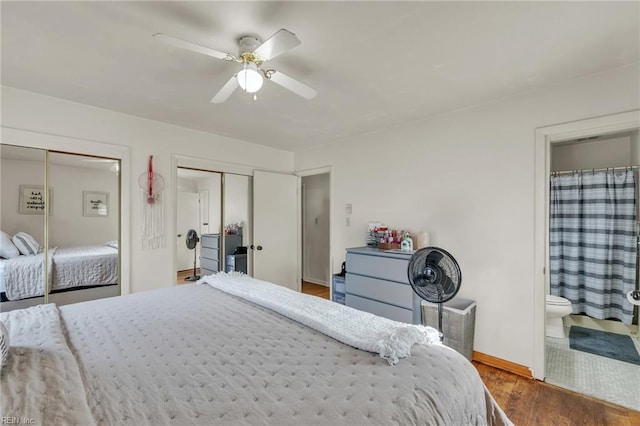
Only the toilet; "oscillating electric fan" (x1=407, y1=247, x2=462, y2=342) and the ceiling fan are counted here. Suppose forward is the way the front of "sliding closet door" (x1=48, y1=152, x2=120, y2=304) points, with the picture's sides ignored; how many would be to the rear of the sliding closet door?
0

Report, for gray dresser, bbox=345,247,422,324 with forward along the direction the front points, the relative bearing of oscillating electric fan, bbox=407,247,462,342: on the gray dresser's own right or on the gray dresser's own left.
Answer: on the gray dresser's own left

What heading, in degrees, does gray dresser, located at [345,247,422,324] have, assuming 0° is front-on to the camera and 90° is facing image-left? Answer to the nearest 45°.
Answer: approximately 45°

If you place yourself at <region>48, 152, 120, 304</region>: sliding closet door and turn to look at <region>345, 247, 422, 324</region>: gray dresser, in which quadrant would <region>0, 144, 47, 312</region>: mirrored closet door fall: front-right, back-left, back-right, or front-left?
back-right

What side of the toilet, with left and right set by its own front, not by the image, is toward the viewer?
right

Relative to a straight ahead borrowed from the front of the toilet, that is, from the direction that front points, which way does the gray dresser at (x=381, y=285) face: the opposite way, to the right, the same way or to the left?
to the right

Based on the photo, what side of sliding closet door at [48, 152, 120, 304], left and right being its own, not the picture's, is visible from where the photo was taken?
front
